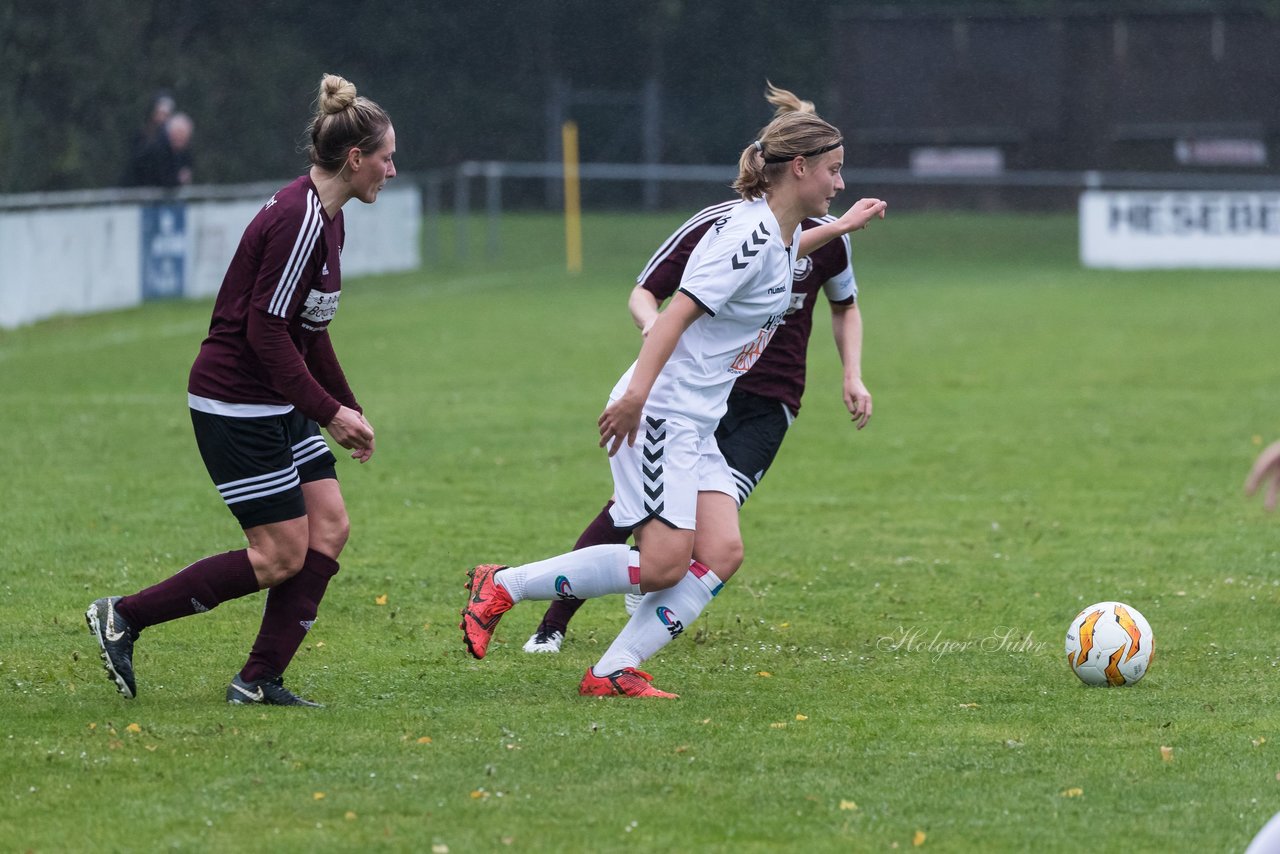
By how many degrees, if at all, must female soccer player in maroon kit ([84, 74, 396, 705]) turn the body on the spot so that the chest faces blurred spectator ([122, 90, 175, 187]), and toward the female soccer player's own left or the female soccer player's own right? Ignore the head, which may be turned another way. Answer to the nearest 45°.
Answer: approximately 90° to the female soccer player's own left

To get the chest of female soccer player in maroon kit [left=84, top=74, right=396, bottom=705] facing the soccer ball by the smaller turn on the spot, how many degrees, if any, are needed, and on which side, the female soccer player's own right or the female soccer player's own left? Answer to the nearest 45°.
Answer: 0° — they already face it

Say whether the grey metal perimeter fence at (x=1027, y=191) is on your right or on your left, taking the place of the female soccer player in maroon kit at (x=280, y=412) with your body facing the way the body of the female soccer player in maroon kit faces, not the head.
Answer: on your left

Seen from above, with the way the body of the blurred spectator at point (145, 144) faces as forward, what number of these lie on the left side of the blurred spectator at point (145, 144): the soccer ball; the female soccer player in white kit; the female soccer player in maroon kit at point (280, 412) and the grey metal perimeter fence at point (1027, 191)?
1

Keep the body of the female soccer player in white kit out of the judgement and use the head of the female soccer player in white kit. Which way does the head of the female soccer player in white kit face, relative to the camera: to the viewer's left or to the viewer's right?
to the viewer's right

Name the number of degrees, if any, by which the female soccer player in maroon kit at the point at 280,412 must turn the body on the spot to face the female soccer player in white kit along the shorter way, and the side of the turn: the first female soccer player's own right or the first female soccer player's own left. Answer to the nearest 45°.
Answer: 0° — they already face them

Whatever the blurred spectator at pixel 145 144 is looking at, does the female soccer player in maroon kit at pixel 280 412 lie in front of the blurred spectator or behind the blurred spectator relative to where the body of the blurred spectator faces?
in front

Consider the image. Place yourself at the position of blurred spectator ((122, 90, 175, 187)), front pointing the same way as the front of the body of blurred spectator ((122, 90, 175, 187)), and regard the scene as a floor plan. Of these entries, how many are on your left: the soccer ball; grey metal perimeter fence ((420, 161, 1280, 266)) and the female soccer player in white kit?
1

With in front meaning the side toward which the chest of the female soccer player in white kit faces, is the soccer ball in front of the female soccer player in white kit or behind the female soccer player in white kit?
in front

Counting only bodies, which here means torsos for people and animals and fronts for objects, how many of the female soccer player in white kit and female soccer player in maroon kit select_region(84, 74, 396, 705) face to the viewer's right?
2

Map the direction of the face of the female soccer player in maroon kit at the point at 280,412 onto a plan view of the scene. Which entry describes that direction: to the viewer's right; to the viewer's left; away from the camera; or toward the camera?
to the viewer's right

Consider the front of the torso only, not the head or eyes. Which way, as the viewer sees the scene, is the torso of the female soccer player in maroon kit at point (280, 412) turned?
to the viewer's right

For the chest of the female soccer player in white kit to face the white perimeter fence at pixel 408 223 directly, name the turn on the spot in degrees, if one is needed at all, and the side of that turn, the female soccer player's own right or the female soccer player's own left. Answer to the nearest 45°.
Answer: approximately 90° to the female soccer player's own left

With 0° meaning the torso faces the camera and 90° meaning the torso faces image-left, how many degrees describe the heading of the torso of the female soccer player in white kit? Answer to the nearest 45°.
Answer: approximately 270°

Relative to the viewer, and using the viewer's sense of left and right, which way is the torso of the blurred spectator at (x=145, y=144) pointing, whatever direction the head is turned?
facing the viewer and to the right of the viewer
